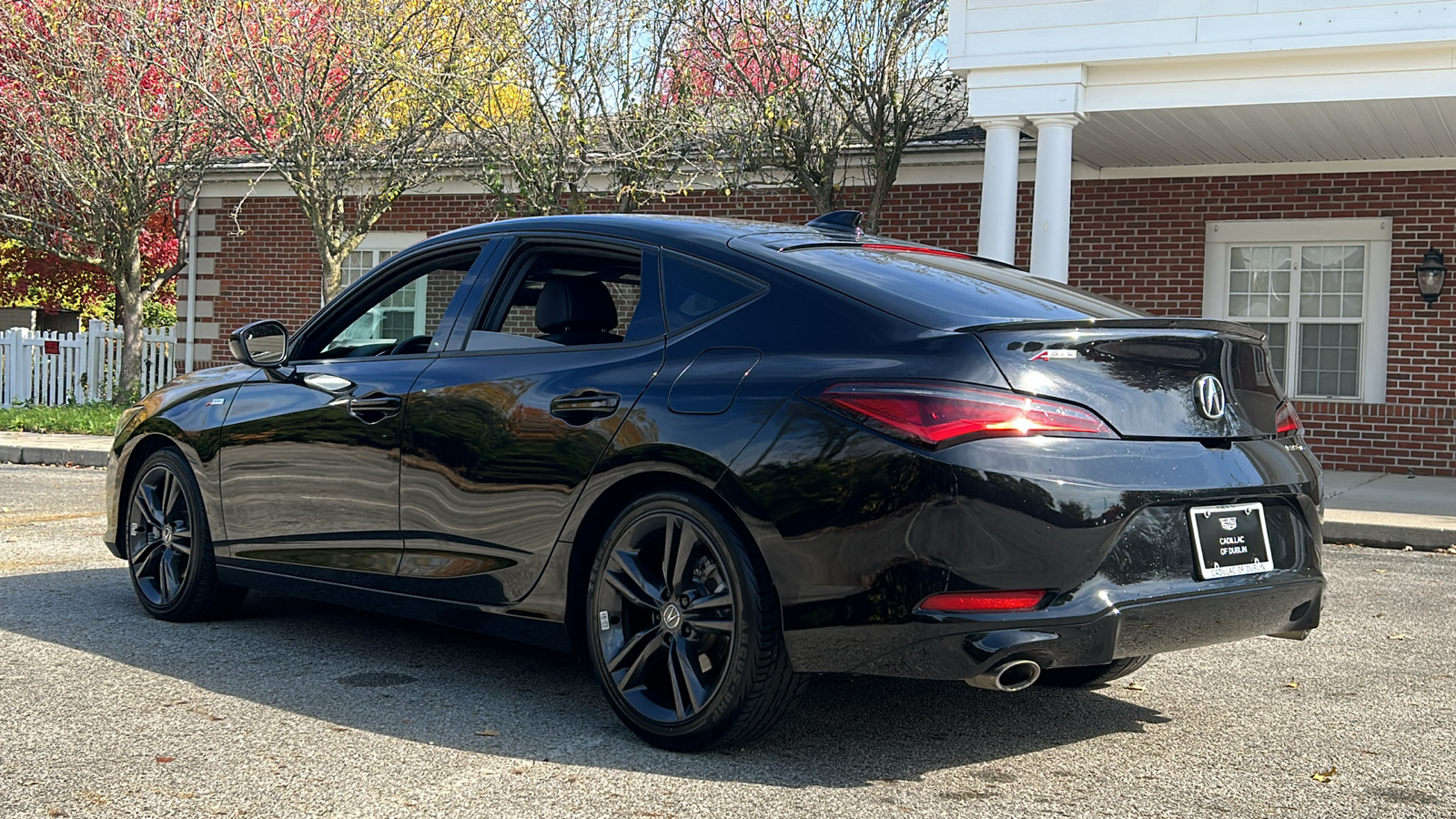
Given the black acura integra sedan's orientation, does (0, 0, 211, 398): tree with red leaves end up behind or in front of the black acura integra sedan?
in front

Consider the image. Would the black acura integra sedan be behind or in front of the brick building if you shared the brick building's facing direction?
in front

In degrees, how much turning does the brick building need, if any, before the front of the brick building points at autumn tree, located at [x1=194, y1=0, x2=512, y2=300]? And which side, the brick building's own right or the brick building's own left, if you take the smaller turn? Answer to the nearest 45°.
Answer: approximately 90° to the brick building's own right

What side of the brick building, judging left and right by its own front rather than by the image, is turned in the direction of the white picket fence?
right

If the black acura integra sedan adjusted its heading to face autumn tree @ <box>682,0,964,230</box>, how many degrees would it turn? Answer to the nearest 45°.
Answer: approximately 45° to its right

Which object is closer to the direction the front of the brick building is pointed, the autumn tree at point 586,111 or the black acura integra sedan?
the black acura integra sedan

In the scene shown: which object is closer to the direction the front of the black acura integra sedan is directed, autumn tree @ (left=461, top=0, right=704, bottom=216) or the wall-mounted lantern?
the autumn tree

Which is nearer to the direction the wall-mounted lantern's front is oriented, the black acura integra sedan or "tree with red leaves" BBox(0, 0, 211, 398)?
the black acura integra sedan

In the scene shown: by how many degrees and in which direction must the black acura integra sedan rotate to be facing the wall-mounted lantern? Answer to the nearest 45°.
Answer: approximately 90° to its right

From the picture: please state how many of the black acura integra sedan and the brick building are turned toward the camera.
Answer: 1

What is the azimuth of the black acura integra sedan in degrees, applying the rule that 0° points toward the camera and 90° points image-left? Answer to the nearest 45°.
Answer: approximately 135°
